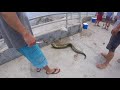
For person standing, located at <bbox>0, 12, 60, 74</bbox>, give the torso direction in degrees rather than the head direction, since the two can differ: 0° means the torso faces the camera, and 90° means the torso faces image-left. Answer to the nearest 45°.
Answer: approximately 270°
